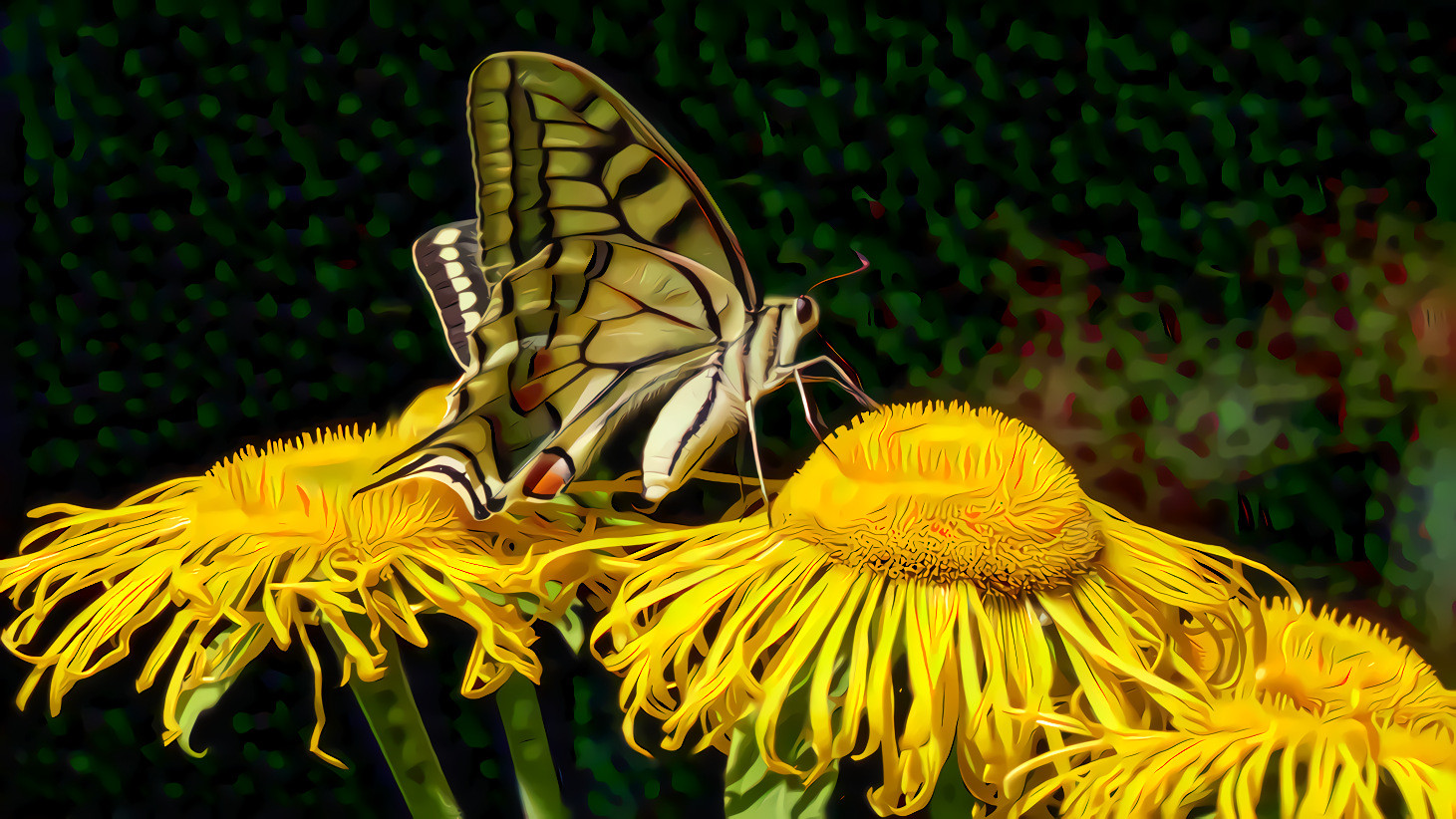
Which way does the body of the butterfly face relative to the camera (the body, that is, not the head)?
to the viewer's right
